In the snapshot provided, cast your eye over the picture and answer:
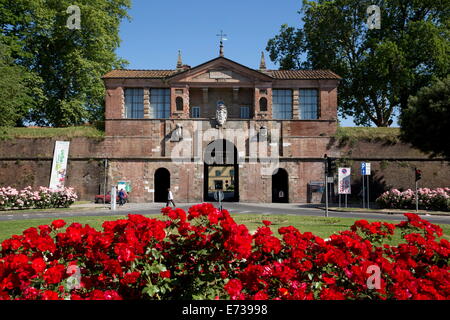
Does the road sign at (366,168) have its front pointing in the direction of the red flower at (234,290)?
yes

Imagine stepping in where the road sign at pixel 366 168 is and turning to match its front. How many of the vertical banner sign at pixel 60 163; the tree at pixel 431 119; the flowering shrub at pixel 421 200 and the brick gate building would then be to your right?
2

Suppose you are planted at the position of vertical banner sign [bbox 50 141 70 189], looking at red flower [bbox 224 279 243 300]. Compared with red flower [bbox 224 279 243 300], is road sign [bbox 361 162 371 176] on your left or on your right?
left

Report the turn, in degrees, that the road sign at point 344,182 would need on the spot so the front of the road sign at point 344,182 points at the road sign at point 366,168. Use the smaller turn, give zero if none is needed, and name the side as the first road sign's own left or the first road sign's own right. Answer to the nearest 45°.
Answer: approximately 90° to the first road sign's own left

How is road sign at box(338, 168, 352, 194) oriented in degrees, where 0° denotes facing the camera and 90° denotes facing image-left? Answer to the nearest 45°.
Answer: approximately 0°

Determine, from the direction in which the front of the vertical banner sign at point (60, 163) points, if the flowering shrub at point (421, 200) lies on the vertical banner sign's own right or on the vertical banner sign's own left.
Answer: on the vertical banner sign's own left

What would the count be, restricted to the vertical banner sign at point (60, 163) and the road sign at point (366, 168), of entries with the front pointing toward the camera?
2

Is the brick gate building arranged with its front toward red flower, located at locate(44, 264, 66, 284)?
yes

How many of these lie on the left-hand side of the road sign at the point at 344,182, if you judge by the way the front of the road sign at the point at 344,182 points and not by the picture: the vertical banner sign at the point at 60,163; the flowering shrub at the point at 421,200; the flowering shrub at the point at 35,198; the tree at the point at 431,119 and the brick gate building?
2

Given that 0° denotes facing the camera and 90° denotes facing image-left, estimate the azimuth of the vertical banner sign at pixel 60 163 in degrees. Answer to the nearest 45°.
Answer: approximately 0°

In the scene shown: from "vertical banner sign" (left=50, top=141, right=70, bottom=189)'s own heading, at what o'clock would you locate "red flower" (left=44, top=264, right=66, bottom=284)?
The red flower is roughly at 12 o'clock from the vertical banner sign.

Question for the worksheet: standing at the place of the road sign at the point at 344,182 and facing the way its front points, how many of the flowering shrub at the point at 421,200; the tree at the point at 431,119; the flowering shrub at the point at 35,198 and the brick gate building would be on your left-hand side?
2

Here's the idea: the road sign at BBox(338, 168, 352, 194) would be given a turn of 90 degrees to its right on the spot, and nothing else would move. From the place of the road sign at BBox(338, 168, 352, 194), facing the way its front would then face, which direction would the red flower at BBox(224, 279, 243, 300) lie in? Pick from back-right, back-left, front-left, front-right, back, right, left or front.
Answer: left

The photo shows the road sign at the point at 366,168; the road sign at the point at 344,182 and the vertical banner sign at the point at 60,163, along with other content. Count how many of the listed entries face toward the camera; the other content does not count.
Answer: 3
